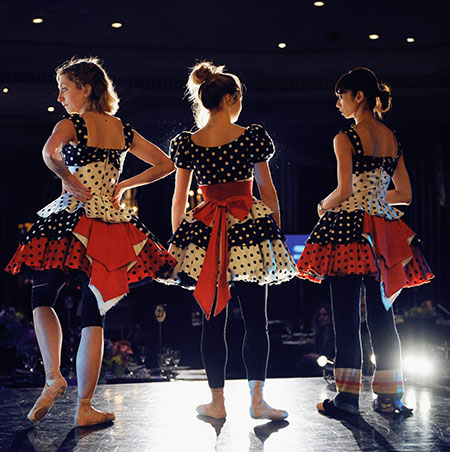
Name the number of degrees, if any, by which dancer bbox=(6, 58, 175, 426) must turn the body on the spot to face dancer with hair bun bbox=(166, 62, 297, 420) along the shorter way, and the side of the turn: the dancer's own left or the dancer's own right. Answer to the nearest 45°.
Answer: approximately 135° to the dancer's own right

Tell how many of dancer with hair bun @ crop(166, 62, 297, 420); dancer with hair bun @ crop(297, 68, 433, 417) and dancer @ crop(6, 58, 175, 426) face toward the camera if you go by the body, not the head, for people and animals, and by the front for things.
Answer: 0

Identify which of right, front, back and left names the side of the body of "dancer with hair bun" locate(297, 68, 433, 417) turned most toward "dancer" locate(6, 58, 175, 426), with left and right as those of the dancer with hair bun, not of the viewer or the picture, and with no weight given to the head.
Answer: left

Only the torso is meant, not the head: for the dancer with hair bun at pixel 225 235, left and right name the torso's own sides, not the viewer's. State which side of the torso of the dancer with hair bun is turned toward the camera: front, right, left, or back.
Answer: back

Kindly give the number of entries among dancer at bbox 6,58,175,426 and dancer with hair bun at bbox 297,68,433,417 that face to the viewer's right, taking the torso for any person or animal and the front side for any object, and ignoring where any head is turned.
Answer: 0

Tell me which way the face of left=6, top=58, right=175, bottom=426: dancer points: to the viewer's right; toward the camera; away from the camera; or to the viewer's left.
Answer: to the viewer's left

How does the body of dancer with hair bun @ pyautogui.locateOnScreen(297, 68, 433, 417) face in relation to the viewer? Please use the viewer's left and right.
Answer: facing away from the viewer and to the left of the viewer

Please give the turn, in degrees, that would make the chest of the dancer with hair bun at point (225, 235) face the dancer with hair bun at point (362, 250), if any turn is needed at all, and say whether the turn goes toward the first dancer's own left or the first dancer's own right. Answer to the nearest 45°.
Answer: approximately 90° to the first dancer's own right

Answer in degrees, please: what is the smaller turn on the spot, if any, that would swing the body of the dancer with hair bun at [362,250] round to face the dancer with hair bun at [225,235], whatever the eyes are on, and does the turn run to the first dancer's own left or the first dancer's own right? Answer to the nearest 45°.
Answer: approximately 90° to the first dancer's own left

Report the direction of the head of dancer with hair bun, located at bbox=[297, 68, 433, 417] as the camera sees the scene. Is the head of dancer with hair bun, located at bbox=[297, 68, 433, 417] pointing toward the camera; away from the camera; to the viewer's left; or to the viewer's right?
to the viewer's left

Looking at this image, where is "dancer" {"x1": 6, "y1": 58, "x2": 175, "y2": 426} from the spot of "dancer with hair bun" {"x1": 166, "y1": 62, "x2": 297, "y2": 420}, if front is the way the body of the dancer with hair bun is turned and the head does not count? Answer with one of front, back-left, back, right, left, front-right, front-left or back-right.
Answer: left

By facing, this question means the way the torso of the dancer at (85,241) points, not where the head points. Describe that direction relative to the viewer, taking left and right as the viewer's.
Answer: facing away from the viewer and to the left of the viewer
